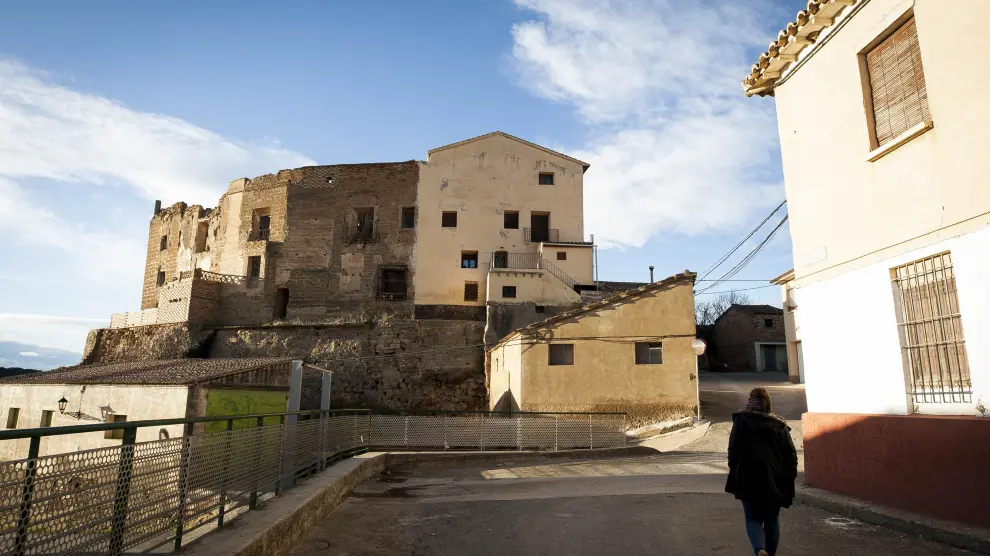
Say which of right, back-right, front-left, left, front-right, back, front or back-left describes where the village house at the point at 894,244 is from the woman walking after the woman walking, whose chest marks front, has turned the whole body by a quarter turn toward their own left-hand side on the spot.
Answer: back-right

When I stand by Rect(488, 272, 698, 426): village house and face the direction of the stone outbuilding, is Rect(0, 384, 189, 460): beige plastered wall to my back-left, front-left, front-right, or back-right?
back-left

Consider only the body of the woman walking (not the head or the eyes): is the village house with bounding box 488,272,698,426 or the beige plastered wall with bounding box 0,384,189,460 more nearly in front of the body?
the village house

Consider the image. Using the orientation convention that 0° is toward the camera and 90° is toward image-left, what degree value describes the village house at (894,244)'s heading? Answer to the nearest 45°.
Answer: approximately 45°

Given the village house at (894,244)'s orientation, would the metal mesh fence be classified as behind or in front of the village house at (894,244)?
in front

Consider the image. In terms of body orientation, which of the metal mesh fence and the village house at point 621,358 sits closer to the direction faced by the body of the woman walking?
the village house

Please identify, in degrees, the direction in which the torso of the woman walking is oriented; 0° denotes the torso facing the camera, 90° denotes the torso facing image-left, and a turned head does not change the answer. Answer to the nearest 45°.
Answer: approximately 180°

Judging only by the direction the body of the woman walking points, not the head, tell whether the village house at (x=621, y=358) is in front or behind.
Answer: in front

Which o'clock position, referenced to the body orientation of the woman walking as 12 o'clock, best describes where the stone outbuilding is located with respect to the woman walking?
The stone outbuilding is roughly at 12 o'clock from the woman walking.

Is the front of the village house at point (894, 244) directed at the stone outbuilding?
no

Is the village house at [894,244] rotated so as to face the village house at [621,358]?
no

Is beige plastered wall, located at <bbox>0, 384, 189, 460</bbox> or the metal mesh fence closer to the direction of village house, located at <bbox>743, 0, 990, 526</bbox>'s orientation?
the metal mesh fence

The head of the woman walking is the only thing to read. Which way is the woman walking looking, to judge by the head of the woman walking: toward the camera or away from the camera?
away from the camera

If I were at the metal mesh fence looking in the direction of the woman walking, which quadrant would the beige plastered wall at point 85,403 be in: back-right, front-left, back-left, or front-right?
back-left
